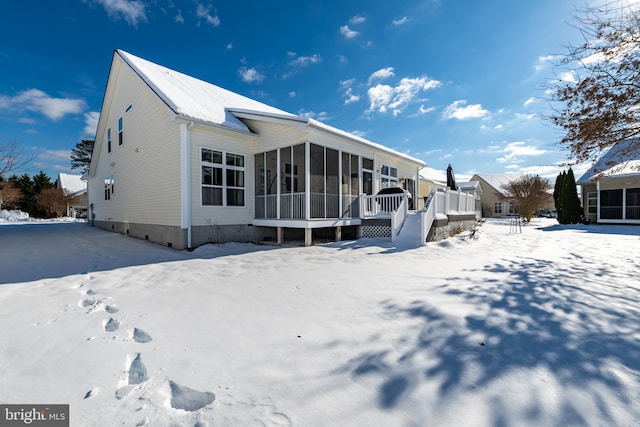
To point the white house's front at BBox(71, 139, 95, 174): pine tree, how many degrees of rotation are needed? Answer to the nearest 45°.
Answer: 0° — it already faces it

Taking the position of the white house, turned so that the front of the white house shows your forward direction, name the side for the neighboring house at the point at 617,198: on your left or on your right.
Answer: on your right

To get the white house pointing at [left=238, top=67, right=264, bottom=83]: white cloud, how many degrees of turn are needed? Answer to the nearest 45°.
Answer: approximately 45° to its right

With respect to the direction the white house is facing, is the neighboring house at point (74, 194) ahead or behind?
ahead

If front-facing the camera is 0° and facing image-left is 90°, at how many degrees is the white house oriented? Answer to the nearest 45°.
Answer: approximately 135°

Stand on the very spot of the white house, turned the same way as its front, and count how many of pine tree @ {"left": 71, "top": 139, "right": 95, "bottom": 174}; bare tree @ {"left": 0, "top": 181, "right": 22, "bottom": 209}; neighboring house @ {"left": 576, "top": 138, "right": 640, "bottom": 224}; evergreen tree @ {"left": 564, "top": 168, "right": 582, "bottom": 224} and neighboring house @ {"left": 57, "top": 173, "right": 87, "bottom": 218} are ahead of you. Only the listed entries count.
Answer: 3

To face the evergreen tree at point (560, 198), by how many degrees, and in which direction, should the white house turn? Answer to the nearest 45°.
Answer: approximately 135° to its right

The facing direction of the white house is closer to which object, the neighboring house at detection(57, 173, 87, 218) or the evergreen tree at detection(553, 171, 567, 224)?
the neighboring house

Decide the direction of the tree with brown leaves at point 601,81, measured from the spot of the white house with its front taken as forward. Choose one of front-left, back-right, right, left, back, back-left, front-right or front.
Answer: back

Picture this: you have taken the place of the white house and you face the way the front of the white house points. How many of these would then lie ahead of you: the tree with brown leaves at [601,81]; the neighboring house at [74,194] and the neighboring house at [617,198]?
1

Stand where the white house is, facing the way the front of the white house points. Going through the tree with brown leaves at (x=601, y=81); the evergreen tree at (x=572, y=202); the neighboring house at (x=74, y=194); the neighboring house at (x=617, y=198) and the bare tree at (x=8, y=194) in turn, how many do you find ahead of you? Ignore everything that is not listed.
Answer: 2
